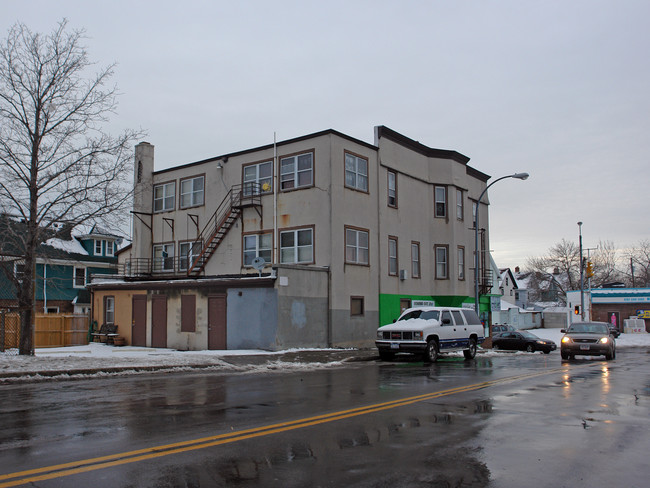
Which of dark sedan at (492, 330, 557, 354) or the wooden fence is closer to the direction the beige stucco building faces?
the dark sedan

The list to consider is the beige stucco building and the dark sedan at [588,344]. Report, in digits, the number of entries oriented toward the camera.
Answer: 1

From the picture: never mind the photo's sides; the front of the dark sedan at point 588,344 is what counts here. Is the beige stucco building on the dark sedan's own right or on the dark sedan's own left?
on the dark sedan's own right

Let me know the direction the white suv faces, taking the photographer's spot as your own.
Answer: facing the viewer and to the left of the viewer

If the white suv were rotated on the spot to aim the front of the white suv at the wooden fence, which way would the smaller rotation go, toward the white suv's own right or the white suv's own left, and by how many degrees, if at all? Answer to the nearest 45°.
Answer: approximately 45° to the white suv's own right

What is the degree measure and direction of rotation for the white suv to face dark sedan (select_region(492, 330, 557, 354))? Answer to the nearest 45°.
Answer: approximately 135° to its right

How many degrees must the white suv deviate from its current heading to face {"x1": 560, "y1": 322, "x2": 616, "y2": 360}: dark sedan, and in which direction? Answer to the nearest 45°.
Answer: approximately 180°

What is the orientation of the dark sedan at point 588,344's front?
toward the camera

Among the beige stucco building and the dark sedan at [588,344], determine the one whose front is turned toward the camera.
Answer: the dark sedan

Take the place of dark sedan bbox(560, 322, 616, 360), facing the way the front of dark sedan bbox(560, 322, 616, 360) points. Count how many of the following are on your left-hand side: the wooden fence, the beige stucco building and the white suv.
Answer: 0
